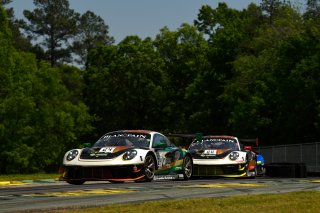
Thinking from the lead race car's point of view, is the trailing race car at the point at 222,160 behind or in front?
behind

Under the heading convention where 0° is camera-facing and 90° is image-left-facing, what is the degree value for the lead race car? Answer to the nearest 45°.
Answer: approximately 45°
